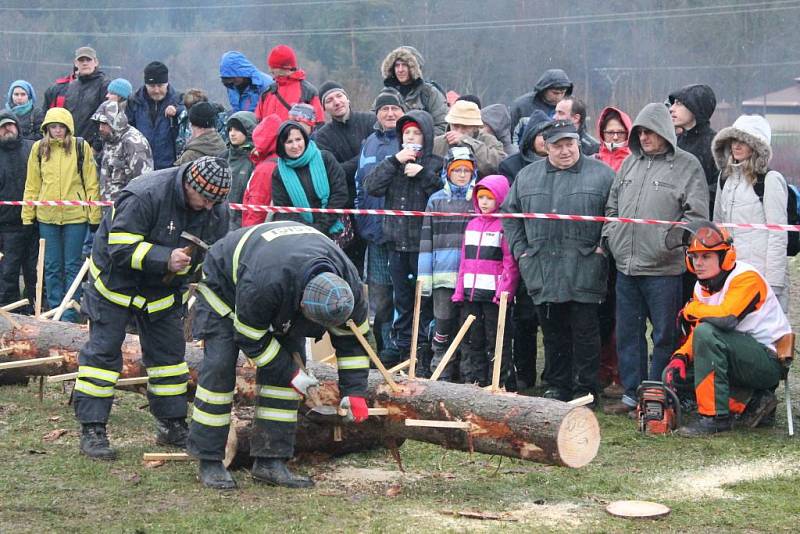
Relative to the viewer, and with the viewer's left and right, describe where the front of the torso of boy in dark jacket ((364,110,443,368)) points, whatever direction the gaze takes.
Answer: facing the viewer

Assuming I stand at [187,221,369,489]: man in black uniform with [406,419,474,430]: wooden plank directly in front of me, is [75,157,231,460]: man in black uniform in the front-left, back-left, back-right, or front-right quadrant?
back-left

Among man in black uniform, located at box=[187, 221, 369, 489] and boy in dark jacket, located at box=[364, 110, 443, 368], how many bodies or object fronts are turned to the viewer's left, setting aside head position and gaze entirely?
0

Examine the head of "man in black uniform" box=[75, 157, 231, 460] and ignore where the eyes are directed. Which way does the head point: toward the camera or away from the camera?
toward the camera

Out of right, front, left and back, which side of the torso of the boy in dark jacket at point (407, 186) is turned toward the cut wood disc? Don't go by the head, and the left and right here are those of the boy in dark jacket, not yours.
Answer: front

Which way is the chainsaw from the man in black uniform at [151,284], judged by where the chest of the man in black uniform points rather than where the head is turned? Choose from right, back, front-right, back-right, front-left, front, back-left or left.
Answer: front-left

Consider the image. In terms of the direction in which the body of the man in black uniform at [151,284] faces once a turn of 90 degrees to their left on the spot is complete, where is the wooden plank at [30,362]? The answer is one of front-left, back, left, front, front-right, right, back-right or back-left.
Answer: left

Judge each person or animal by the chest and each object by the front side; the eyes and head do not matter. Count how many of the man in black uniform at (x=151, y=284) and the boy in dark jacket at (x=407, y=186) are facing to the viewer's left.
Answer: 0

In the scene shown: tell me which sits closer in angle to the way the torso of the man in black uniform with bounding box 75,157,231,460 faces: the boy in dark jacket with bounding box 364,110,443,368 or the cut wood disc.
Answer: the cut wood disc

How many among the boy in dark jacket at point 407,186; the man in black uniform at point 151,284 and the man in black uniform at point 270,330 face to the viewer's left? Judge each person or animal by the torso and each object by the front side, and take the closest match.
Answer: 0

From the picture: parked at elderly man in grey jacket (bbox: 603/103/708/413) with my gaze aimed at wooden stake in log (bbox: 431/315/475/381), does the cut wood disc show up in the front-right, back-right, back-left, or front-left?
front-left

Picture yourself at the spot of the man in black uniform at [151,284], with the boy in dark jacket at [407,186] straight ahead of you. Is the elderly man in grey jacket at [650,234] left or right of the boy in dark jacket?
right

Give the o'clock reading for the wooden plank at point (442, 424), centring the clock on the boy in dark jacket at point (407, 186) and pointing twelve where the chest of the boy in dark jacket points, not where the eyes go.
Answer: The wooden plank is roughly at 12 o'clock from the boy in dark jacket.

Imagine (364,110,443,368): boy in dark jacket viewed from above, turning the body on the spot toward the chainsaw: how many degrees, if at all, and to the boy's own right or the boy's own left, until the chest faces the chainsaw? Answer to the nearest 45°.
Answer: approximately 45° to the boy's own left
